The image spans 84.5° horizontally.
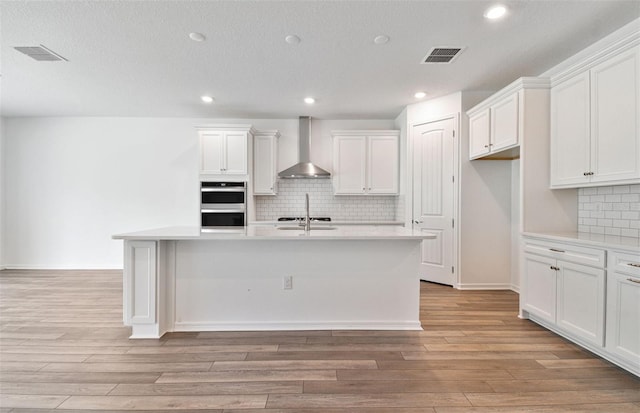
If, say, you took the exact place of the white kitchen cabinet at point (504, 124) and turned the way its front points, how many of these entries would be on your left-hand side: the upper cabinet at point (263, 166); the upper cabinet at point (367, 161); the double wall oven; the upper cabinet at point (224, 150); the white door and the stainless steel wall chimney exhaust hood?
0

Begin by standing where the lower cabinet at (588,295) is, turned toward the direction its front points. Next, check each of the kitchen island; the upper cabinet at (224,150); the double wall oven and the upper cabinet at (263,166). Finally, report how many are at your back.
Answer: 0

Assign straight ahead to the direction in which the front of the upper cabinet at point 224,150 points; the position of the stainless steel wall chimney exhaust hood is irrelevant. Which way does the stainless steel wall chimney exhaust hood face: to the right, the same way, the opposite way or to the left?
the same way

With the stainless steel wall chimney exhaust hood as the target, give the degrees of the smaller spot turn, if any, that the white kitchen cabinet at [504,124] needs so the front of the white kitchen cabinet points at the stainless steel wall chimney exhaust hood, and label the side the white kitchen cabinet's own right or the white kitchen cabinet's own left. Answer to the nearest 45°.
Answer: approximately 45° to the white kitchen cabinet's own right

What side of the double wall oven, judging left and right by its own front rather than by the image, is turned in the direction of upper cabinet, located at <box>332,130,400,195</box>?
left

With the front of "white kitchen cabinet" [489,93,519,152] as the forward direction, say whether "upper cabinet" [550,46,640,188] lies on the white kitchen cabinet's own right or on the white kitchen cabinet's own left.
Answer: on the white kitchen cabinet's own left

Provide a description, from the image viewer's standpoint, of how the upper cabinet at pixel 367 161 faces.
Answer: facing the viewer

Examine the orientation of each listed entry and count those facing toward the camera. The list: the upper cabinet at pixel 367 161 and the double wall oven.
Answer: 2

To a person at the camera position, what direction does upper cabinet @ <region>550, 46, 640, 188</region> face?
facing the viewer and to the left of the viewer

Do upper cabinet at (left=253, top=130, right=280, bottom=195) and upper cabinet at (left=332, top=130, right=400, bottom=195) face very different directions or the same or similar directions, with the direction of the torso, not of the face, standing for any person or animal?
same or similar directions

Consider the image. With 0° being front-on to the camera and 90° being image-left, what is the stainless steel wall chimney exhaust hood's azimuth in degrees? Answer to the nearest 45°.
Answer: approximately 0°

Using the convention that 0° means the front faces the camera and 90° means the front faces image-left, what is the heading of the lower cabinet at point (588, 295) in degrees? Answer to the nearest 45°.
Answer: approximately 45°

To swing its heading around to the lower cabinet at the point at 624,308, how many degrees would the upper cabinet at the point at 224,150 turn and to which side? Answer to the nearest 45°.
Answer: approximately 45° to its left

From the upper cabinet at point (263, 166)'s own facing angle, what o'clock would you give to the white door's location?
The white door is roughly at 10 o'clock from the upper cabinet.

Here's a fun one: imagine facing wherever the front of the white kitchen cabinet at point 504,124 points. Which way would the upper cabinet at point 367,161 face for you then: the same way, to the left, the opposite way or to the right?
to the left

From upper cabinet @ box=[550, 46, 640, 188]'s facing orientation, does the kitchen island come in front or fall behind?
in front

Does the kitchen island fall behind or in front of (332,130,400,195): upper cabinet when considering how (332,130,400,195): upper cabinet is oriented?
in front

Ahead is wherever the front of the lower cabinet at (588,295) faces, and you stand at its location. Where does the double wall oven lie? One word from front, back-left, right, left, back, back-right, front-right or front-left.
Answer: front-right

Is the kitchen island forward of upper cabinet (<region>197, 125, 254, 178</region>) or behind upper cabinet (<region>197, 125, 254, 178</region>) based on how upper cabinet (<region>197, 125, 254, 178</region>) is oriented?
forward

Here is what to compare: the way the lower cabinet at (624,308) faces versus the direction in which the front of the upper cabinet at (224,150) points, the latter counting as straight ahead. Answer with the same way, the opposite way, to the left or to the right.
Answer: to the right

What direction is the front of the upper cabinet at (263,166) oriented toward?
toward the camera

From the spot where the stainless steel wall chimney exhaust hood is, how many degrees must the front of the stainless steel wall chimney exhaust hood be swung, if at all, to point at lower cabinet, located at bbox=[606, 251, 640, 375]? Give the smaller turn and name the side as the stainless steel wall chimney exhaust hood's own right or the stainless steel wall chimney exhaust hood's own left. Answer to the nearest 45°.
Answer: approximately 45° to the stainless steel wall chimney exhaust hood's own left
